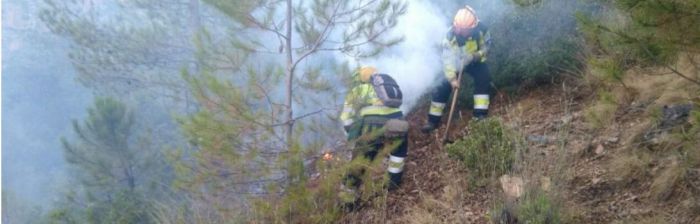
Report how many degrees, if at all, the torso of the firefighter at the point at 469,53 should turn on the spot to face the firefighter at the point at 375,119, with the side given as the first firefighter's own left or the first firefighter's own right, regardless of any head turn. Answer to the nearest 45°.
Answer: approximately 45° to the first firefighter's own right

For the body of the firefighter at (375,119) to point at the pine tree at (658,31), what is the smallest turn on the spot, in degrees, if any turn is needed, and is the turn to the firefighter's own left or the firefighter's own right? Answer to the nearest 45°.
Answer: approximately 180°

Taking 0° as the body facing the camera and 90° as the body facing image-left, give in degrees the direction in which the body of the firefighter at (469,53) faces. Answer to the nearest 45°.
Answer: approximately 0°

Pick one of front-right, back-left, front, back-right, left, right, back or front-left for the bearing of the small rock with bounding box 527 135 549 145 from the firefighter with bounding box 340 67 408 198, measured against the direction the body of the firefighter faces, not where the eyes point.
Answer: back-right

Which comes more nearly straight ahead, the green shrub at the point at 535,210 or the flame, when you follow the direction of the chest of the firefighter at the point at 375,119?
the flame

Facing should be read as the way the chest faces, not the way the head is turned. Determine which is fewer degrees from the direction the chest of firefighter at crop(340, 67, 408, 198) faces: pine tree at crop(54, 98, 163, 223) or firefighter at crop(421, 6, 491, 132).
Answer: the pine tree

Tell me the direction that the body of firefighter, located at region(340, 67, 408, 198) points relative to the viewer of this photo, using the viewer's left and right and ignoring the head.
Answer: facing away from the viewer and to the left of the viewer

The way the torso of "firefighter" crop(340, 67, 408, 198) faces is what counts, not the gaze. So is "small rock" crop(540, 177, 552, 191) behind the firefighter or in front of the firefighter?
behind

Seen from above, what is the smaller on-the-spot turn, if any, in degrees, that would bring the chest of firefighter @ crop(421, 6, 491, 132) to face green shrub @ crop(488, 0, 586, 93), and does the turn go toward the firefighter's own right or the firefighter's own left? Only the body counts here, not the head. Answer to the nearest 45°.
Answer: approximately 135° to the firefighter's own left

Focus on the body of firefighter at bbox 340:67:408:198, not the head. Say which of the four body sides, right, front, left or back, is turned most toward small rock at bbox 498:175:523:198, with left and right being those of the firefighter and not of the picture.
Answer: back
